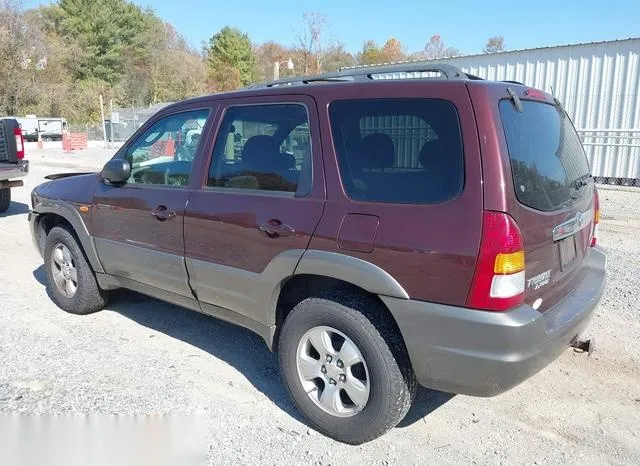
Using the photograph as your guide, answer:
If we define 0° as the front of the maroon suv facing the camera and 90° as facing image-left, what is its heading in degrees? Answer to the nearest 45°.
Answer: approximately 135°

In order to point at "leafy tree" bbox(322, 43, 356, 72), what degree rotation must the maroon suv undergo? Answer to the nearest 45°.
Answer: approximately 45° to its right

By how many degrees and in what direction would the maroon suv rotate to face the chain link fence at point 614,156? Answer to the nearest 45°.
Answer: approximately 90° to its right

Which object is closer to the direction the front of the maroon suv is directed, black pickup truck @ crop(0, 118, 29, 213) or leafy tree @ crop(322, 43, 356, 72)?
the black pickup truck

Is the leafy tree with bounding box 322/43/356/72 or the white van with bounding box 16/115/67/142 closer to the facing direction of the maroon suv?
the white van

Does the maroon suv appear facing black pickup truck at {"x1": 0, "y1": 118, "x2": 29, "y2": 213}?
yes

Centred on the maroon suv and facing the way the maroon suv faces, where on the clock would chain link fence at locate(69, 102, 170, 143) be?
The chain link fence is roughly at 1 o'clock from the maroon suv.
